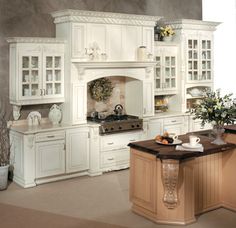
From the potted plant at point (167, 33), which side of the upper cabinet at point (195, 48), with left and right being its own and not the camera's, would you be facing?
right

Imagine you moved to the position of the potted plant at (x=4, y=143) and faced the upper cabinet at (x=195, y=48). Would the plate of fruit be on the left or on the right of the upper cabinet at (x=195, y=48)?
right

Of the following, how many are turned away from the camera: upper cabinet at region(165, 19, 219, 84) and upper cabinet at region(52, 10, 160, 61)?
0

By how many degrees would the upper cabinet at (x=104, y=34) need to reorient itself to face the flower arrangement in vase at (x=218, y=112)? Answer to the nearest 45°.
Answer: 0° — it already faces it

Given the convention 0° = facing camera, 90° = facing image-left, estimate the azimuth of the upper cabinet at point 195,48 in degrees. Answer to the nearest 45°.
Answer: approximately 315°

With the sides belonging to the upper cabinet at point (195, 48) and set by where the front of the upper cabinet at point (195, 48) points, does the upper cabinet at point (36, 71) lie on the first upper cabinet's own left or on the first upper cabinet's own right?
on the first upper cabinet's own right

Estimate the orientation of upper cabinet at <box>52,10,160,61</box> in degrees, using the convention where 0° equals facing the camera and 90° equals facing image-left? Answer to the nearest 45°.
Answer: approximately 315°

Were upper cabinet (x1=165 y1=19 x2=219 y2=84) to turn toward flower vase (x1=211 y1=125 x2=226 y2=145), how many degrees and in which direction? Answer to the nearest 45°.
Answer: approximately 45° to its right

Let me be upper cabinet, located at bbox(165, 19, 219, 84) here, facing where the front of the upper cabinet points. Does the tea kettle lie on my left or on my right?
on my right
